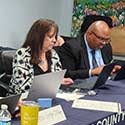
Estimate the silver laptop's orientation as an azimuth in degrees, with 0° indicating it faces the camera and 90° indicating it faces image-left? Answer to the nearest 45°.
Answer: approximately 135°

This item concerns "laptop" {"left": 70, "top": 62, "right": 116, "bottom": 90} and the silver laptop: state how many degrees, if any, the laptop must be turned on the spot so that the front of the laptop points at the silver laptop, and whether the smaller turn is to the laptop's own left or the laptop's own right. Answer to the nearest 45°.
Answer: approximately 45° to the laptop's own left

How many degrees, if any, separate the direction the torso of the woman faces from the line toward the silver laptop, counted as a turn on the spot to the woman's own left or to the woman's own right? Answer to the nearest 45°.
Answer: approximately 45° to the woman's own right

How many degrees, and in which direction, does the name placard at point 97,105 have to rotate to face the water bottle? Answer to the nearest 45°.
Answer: approximately 45° to its right

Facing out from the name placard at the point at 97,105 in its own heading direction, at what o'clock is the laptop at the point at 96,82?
The laptop is roughly at 6 o'clock from the name placard.

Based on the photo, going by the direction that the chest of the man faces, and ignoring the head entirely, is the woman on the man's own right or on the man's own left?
on the man's own right
